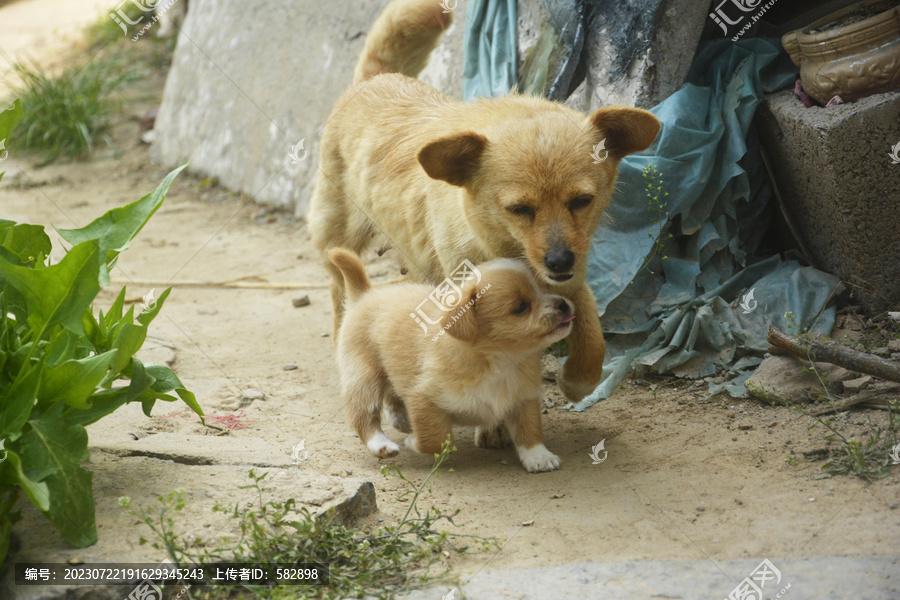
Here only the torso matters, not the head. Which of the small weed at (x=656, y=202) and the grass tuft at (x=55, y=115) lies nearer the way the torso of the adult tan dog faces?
the small weed

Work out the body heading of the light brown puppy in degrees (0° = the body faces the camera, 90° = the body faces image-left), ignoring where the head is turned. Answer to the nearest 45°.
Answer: approximately 315°

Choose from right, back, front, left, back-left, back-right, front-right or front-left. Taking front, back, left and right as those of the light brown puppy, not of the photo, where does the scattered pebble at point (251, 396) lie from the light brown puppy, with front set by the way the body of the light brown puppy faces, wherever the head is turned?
back

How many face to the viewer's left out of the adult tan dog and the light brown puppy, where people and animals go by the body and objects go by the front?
0

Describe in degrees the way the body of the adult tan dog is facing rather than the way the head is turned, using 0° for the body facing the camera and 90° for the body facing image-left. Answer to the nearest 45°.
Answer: approximately 315°

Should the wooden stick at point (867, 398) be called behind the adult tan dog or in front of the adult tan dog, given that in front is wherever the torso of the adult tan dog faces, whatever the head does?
in front

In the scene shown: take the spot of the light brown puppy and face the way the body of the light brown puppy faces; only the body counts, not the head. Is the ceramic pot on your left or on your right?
on your left

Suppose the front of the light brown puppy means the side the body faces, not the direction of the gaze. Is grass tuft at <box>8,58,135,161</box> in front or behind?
behind

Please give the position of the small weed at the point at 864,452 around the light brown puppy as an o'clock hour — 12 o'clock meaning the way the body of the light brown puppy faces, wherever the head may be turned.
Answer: The small weed is roughly at 11 o'clock from the light brown puppy.

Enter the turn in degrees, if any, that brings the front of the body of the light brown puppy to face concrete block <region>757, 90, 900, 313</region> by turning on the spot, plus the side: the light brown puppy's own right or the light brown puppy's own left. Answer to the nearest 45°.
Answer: approximately 90° to the light brown puppy's own left

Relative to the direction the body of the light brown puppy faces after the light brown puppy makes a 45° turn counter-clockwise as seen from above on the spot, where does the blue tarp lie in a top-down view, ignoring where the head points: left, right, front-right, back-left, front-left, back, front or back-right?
front-left

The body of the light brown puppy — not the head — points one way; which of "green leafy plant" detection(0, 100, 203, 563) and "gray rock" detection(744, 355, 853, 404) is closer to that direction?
the gray rock
